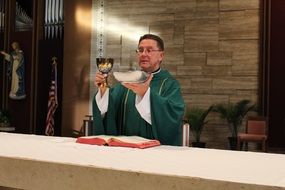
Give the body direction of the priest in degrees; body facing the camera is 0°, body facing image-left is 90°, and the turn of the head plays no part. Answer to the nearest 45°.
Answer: approximately 45°

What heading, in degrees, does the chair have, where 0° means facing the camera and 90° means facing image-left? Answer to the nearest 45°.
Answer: approximately 45°

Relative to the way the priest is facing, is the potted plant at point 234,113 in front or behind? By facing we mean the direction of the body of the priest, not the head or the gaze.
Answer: behind

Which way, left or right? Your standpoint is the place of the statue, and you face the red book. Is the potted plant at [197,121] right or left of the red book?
left

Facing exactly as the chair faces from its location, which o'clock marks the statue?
The statue is roughly at 2 o'clock from the chair.

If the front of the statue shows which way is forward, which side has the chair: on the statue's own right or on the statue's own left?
on the statue's own left

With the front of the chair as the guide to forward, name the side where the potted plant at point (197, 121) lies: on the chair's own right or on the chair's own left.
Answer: on the chair's own right
